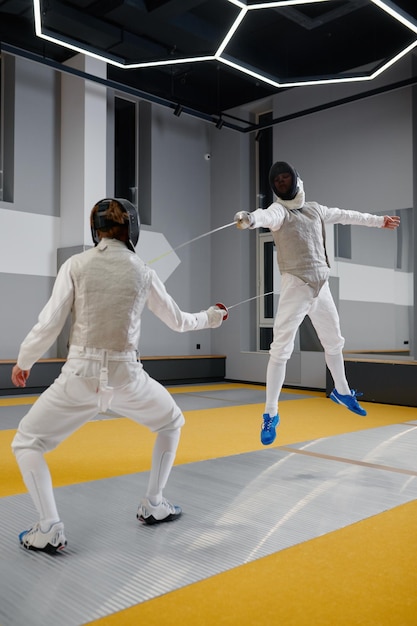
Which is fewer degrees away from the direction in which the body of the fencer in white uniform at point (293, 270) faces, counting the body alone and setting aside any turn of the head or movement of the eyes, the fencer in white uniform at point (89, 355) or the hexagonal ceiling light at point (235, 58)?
the fencer in white uniform

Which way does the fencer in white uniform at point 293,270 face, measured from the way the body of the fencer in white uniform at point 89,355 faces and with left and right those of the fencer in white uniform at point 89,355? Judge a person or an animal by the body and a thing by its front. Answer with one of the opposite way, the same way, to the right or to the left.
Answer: the opposite way

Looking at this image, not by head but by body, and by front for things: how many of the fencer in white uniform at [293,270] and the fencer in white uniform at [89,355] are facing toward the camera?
1

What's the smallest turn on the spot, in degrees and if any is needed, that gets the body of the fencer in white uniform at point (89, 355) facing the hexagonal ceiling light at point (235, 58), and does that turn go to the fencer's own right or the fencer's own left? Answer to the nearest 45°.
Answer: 0° — they already face it

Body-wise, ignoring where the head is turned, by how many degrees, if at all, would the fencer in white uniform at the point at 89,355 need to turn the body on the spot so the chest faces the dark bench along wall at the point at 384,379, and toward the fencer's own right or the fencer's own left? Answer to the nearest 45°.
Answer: approximately 45° to the fencer's own right

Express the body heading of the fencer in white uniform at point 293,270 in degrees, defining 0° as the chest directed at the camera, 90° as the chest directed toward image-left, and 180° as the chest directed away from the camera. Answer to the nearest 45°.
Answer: approximately 0°

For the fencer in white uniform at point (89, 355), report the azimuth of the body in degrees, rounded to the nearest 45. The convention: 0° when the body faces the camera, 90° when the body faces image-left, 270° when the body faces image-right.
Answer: approximately 180°

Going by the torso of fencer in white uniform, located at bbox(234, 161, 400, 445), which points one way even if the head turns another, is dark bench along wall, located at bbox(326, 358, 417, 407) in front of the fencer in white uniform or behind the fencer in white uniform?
behind
